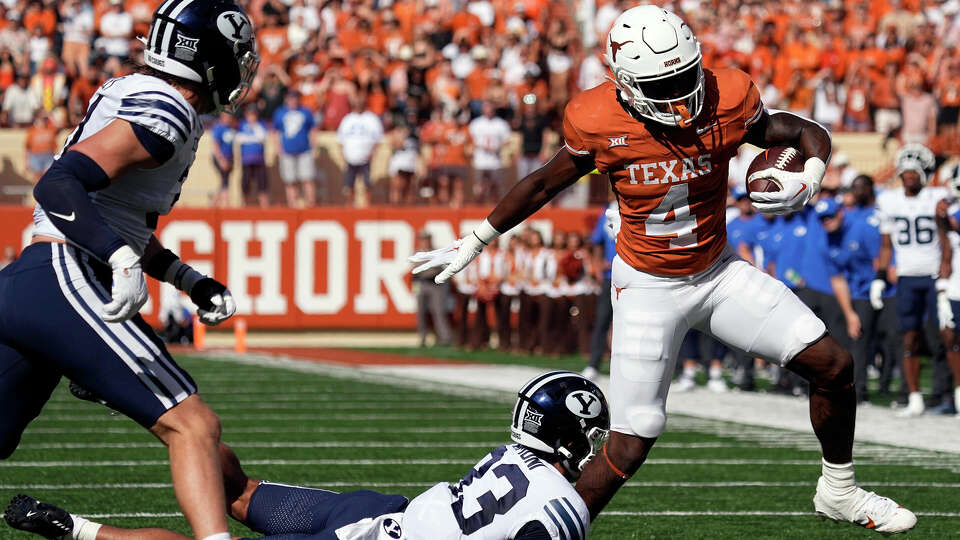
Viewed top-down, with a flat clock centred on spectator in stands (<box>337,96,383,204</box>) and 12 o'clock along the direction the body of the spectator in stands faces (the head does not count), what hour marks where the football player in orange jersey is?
The football player in orange jersey is roughly at 12 o'clock from the spectator in stands.

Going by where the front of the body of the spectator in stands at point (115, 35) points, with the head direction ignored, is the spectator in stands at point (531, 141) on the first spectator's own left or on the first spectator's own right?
on the first spectator's own left

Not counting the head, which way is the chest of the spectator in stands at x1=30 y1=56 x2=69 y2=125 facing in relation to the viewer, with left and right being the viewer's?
facing the viewer

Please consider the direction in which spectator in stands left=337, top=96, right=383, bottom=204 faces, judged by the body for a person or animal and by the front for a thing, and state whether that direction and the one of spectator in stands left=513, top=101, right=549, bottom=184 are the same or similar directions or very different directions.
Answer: same or similar directions

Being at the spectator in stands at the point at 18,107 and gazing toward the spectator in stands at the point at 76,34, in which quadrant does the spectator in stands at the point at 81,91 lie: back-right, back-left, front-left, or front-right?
front-right

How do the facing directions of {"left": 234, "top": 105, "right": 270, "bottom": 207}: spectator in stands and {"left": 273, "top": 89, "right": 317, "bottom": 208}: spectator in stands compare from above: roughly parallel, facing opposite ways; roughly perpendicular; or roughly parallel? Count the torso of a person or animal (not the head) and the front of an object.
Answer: roughly parallel

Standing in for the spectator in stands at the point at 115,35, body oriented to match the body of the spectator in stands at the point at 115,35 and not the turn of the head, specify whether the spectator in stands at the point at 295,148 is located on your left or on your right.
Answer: on your left

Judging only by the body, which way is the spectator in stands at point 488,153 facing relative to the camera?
toward the camera

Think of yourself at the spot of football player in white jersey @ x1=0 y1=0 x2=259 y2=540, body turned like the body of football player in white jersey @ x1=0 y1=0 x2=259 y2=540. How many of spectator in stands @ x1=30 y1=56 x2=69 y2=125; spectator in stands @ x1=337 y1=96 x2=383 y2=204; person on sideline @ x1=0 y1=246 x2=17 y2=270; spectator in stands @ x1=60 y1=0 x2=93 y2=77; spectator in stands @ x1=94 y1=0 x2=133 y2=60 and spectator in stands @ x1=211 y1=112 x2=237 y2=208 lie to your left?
6

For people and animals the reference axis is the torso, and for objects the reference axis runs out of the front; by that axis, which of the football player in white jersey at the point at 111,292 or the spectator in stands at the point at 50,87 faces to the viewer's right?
the football player in white jersey

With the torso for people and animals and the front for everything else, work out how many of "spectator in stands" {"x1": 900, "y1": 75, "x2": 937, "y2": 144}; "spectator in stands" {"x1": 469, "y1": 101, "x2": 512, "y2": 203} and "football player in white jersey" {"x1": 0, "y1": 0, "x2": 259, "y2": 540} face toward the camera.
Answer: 2

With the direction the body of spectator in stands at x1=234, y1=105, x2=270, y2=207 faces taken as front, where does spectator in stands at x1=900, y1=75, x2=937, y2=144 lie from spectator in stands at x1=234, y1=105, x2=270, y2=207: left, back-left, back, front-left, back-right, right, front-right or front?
left

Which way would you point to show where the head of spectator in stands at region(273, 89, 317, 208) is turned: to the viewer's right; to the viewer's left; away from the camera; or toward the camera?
toward the camera

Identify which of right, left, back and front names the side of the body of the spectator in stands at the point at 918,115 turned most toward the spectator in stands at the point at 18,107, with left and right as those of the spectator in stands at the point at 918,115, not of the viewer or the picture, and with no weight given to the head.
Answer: right

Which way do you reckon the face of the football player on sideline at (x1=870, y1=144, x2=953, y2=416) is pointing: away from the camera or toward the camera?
toward the camera

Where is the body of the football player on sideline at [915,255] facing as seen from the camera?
toward the camera

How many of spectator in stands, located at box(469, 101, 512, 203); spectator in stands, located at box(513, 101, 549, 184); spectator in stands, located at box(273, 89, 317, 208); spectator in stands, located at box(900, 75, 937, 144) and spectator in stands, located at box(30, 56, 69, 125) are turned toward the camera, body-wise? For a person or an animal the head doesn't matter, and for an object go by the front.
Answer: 5

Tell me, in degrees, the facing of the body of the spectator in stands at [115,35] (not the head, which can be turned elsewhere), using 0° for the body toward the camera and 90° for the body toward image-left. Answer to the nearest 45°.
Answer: approximately 0°
